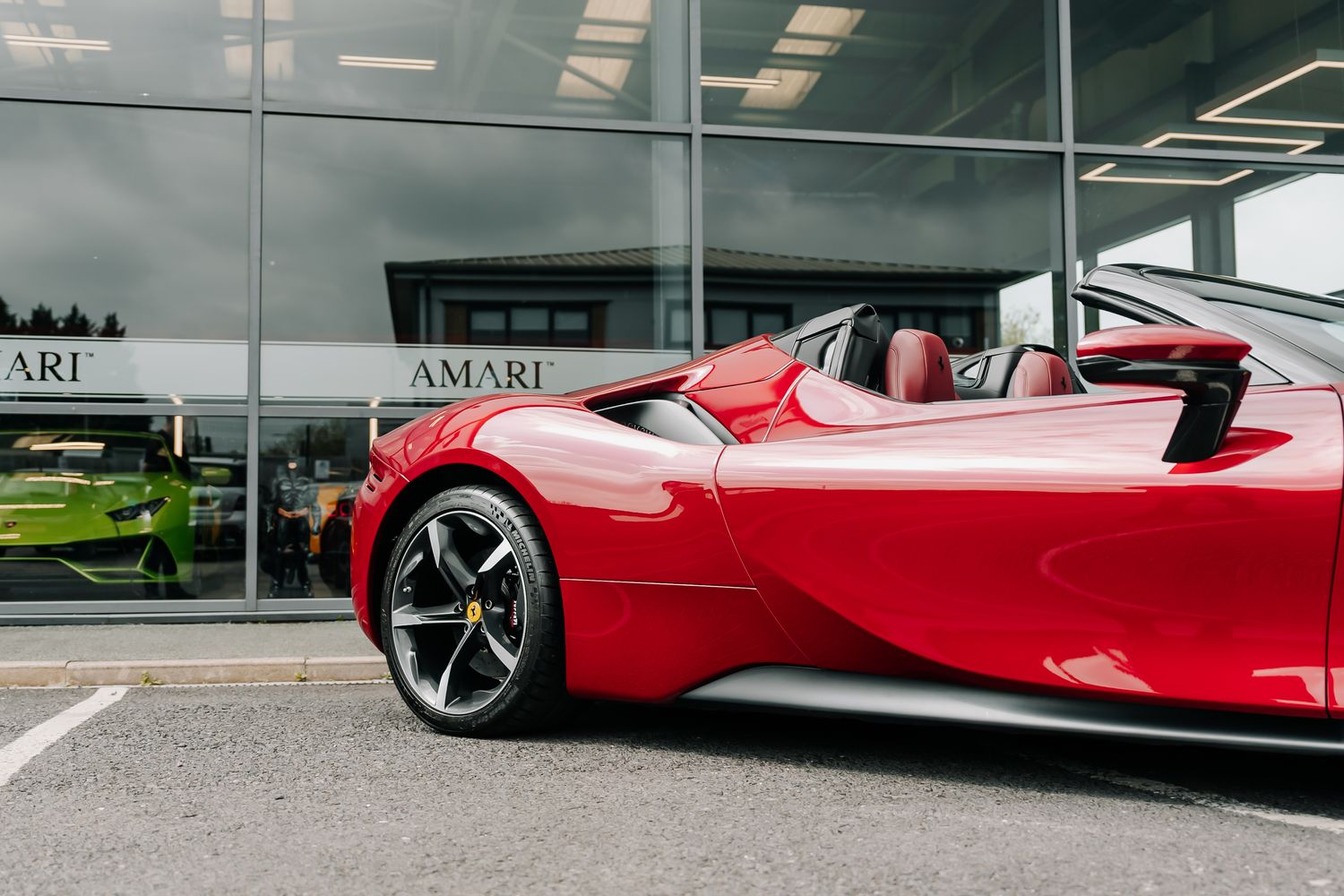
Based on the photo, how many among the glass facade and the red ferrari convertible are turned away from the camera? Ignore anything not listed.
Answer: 0

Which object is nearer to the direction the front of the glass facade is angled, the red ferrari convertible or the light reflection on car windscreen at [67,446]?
the red ferrari convertible

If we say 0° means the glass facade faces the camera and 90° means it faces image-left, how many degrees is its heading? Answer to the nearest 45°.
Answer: approximately 0°

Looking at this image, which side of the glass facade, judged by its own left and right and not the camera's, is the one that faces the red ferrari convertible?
front

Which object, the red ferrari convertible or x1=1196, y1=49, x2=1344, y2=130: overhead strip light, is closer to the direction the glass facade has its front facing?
the red ferrari convertible
